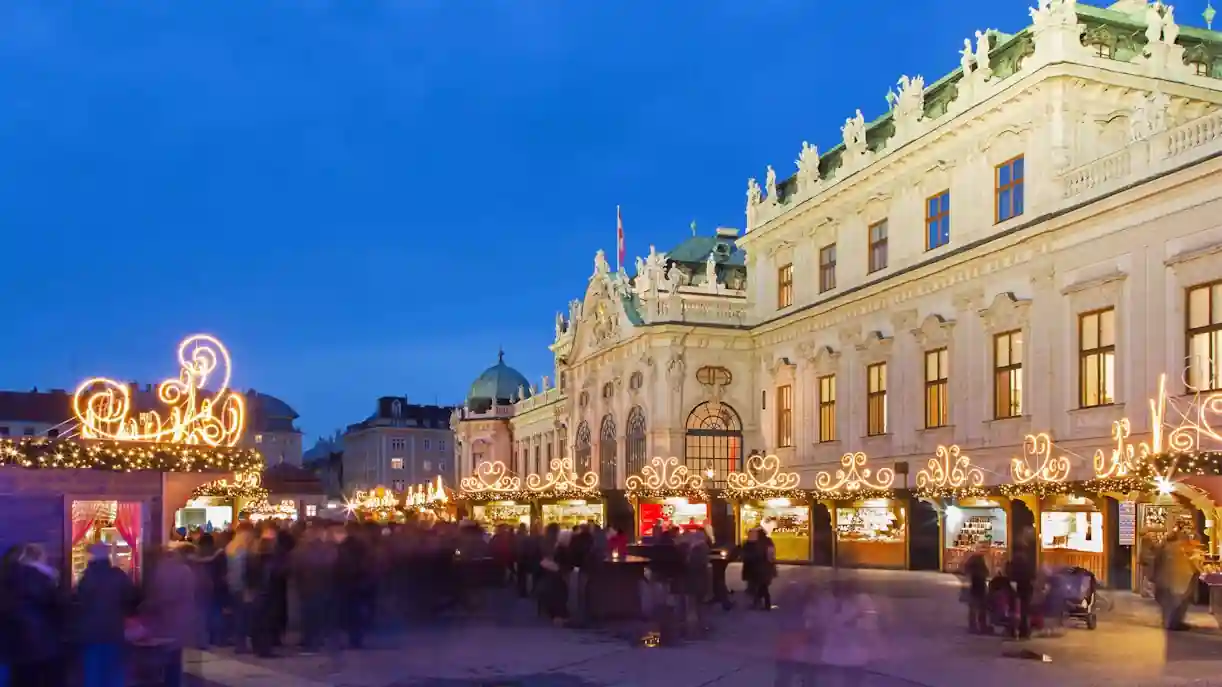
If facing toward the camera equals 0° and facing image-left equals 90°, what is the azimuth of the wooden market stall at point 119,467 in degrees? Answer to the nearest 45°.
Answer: approximately 0°

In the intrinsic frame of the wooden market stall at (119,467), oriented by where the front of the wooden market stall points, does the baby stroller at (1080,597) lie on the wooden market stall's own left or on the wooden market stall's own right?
on the wooden market stall's own left

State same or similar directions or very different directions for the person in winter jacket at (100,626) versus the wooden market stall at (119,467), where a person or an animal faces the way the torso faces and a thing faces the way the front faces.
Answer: very different directions

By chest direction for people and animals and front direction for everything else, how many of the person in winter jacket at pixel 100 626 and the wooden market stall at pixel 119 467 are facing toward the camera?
1

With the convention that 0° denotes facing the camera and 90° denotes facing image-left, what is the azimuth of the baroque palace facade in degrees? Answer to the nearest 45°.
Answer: approximately 45°

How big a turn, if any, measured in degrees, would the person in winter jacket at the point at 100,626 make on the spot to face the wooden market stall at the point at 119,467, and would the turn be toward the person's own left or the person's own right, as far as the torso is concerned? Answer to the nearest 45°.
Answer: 0° — they already face it

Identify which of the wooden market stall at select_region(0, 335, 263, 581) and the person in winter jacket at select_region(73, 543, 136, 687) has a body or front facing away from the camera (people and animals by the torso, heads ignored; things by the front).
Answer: the person in winter jacket

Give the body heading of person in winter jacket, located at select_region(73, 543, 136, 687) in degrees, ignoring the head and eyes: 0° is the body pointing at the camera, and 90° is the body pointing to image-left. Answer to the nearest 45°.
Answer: approximately 180°

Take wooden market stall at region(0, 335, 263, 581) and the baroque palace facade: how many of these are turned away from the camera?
0

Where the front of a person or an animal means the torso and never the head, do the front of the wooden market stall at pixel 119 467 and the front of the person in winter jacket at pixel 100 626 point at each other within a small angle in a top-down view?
yes
